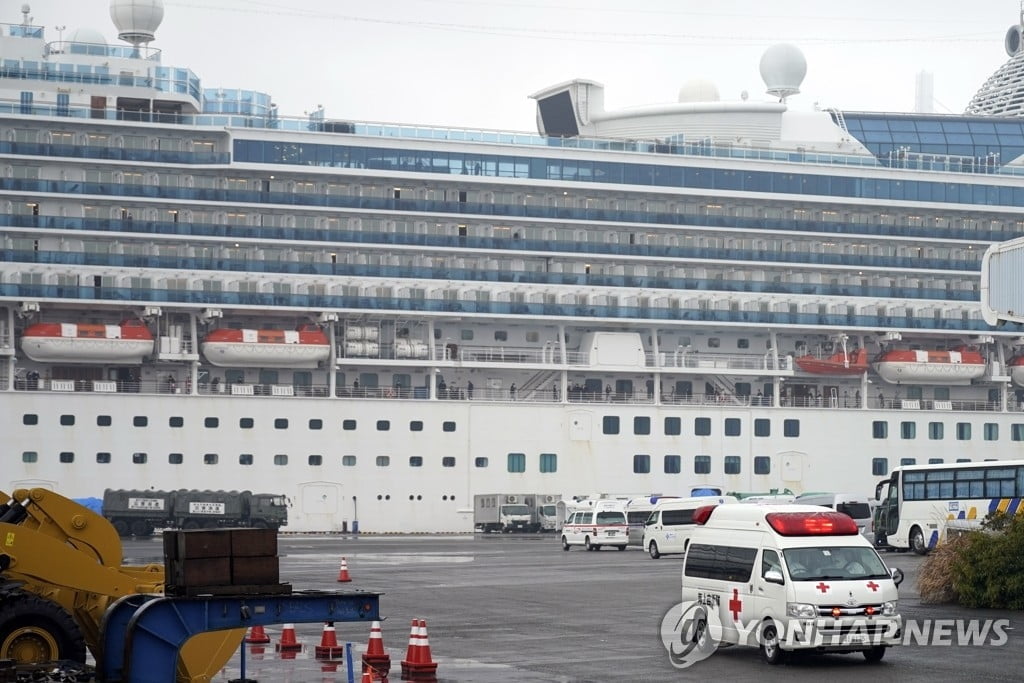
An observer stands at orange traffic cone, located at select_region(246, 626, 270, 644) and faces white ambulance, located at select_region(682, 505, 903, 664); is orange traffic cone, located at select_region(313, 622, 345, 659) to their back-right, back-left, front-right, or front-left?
front-right

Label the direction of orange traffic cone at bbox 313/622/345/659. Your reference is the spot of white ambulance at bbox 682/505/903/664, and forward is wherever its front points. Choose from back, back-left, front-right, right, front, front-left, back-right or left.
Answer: back-right

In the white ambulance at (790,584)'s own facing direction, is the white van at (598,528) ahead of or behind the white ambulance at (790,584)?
behind

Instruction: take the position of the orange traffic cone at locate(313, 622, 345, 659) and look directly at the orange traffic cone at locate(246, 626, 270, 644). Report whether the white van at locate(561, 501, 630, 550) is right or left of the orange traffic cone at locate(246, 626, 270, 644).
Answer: right

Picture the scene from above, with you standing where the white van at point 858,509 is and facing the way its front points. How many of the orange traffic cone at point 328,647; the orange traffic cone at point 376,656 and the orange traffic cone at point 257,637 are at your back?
0

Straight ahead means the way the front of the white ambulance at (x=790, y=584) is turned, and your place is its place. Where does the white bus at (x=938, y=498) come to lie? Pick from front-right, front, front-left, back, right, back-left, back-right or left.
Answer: back-left

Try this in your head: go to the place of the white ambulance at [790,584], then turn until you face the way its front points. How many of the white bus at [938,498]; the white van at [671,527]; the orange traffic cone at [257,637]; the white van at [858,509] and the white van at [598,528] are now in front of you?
0

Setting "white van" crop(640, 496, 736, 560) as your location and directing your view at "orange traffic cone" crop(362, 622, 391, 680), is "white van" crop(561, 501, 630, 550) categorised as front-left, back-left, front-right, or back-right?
back-right

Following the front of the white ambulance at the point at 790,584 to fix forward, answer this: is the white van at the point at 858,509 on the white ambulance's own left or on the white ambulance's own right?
on the white ambulance's own left

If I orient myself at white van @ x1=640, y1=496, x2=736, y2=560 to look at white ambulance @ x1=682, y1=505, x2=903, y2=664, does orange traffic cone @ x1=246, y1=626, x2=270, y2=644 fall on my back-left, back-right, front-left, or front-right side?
front-right

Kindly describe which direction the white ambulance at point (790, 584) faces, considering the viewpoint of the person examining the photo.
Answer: facing the viewer and to the right of the viewer

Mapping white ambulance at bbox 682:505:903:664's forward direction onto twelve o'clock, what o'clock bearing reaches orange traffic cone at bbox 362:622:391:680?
The orange traffic cone is roughly at 4 o'clock from the white ambulance.
